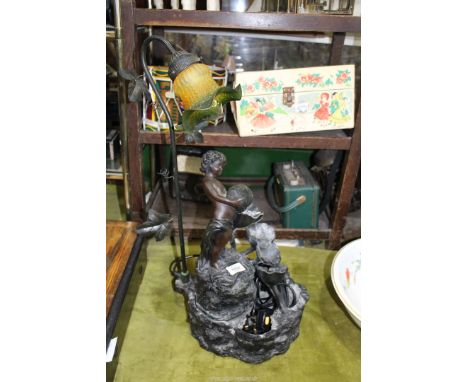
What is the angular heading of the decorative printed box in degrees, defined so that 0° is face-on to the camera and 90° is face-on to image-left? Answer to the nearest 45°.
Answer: approximately 0°
